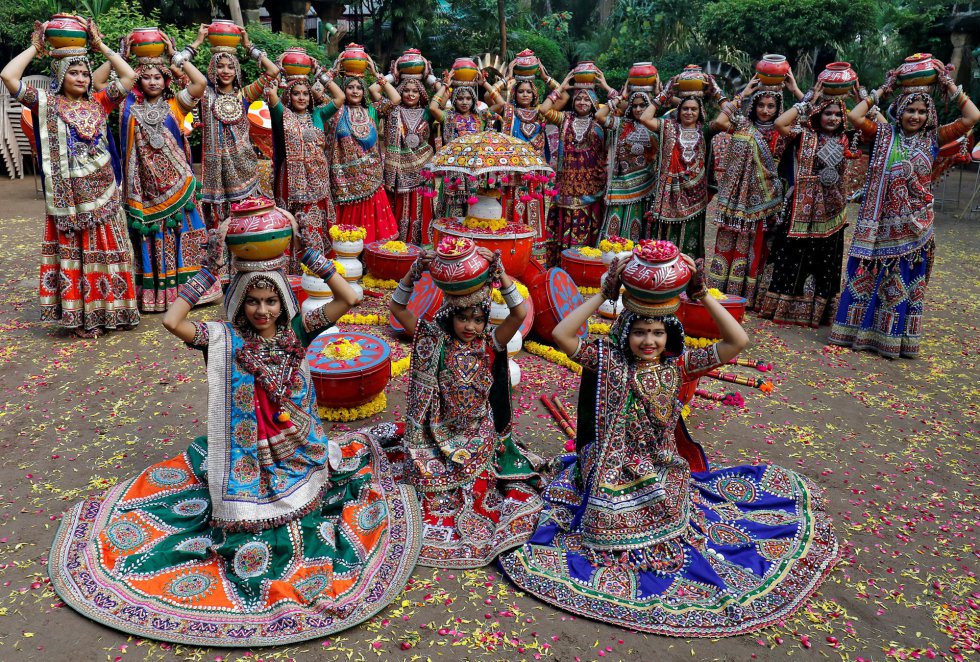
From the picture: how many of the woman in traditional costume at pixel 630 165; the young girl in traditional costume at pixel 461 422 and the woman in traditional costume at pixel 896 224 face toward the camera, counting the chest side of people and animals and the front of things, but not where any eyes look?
3

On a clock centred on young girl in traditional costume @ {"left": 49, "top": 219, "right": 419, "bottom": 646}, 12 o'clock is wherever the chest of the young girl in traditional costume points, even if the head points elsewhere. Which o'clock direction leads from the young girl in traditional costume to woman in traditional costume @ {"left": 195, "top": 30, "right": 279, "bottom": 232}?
The woman in traditional costume is roughly at 6 o'clock from the young girl in traditional costume.

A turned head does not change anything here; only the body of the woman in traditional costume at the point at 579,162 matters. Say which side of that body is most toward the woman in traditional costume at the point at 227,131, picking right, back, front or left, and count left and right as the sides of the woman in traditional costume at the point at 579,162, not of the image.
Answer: right

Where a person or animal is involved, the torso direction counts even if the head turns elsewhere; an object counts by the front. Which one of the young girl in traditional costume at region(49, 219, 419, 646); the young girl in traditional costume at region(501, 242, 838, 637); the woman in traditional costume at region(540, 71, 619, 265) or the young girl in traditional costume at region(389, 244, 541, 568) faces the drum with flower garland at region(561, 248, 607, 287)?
the woman in traditional costume

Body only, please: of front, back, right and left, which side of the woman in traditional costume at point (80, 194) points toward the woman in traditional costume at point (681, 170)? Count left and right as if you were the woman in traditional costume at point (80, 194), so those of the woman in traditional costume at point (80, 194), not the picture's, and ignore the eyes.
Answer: left

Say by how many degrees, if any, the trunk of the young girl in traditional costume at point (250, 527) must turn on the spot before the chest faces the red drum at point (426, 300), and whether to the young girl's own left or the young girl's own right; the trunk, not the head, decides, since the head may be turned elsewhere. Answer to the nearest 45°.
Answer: approximately 135° to the young girl's own left
